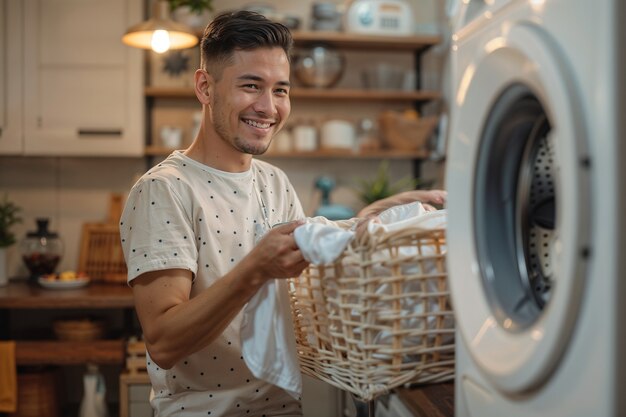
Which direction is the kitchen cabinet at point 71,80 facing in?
toward the camera

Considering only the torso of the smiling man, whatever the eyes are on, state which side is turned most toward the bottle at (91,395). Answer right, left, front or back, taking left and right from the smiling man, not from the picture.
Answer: back

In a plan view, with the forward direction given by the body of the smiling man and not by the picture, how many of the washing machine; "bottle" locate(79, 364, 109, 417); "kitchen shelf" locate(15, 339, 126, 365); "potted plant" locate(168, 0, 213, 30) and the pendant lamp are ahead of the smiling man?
1

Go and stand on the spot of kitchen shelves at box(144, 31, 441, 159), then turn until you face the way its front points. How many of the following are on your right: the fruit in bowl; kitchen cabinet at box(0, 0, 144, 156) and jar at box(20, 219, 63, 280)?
3

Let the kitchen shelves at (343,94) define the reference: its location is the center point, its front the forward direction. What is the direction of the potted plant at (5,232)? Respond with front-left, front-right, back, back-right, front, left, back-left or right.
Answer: right

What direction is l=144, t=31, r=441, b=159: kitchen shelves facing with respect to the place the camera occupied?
facing the viewer

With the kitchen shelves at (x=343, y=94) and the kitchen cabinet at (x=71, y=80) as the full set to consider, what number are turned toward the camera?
2

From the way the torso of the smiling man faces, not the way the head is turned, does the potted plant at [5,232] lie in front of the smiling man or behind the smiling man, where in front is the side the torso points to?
behind

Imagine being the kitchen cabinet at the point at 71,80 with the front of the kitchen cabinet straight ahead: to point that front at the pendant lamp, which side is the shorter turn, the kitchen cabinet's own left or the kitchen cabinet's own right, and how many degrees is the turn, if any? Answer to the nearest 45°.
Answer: approximately 45° to the kitchen cabinet's own left

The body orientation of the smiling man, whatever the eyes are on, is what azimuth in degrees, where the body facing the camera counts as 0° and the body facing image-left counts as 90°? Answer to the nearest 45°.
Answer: approximately 315°
